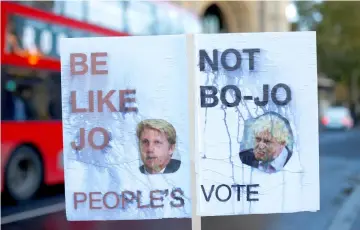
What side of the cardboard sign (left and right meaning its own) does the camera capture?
front

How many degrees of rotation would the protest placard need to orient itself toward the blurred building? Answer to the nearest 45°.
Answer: approximately 180°

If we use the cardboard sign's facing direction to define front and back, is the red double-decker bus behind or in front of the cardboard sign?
behind

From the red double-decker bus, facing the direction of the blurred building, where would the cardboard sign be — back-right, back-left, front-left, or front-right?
back-right
